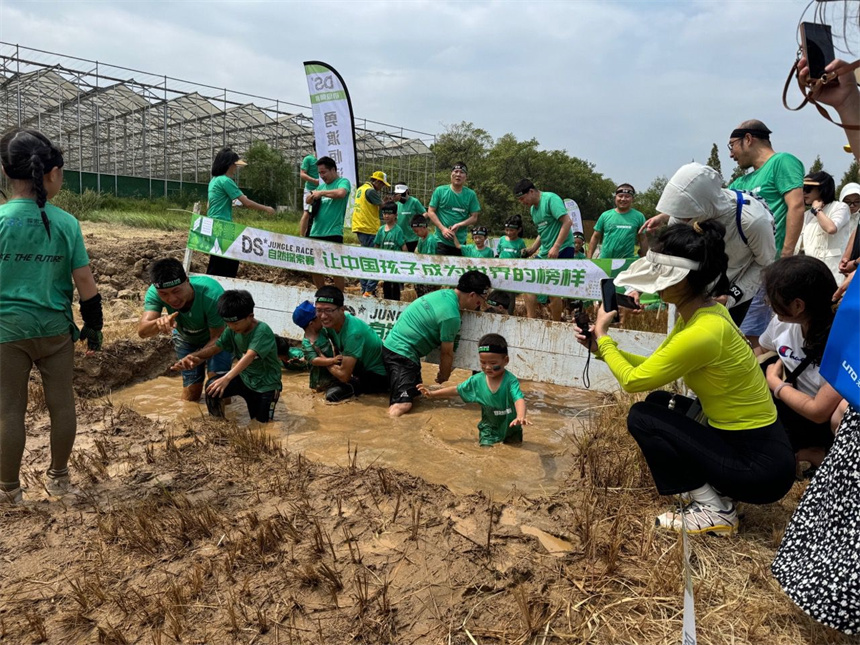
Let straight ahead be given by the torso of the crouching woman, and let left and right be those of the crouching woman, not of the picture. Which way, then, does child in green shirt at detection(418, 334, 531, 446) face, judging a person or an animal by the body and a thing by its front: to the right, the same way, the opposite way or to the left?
to the left

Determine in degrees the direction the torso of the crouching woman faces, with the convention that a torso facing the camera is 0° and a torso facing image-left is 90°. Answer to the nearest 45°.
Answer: approximately 90°

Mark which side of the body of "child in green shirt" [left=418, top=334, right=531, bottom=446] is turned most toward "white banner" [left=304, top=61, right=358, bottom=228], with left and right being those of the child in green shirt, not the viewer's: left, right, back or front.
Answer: back

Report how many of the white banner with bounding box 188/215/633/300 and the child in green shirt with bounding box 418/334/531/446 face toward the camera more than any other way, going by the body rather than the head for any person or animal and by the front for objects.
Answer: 2

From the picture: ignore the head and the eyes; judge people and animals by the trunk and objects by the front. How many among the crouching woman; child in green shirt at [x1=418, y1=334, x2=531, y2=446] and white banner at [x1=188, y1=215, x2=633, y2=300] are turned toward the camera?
2

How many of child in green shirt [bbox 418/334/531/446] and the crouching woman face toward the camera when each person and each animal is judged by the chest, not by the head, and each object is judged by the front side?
1

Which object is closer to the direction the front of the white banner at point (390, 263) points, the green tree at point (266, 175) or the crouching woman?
the crouching woman

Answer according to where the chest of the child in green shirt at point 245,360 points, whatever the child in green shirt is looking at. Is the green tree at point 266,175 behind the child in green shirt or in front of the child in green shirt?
behind

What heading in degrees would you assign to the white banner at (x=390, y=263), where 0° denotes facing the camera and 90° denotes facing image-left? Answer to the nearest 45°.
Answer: approximately 0°
